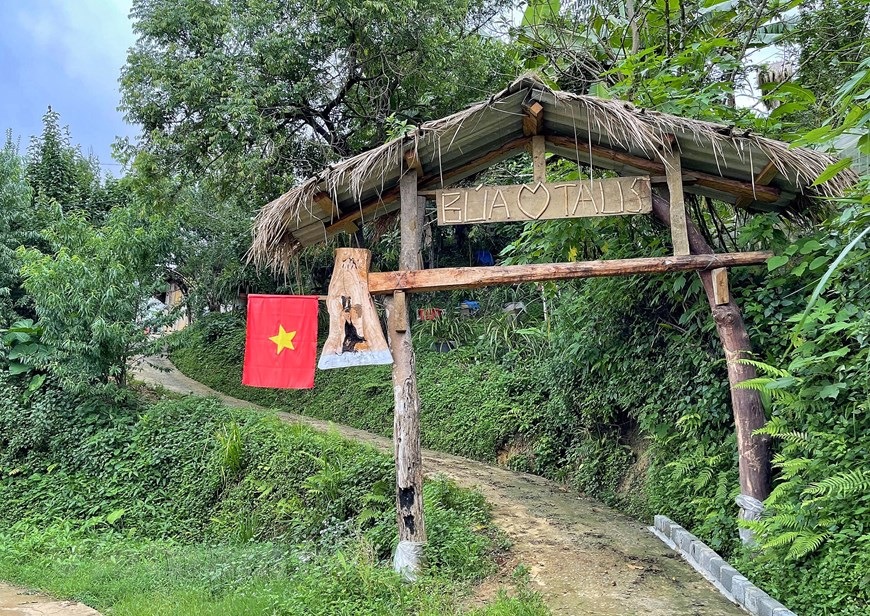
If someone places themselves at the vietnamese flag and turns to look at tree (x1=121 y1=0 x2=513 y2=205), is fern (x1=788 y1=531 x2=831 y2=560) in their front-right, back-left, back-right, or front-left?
back-right

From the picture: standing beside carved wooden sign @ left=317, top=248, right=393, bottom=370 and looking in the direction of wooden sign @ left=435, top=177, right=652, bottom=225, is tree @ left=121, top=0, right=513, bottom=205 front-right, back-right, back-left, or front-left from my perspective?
back-left

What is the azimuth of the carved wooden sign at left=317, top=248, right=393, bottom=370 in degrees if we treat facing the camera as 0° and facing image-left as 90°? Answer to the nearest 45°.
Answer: approximately 0°

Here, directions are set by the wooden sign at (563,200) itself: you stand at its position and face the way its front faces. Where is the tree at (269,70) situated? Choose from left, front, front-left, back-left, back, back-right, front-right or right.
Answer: back-right

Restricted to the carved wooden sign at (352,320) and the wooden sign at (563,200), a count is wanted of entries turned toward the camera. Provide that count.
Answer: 2

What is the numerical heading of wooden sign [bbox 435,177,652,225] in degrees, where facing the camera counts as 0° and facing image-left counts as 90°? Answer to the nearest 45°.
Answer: approximately 0°

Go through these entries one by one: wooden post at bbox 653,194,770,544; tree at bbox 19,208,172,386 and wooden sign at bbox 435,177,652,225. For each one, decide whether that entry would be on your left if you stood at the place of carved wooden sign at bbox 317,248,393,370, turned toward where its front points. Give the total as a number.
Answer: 2

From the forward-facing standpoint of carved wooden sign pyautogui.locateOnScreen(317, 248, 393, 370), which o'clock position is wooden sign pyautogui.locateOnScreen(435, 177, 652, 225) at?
The wooden sign is roughly at 9 o'clock from the carved wooden sign.

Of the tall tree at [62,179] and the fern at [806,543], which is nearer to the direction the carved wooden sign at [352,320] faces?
the fern

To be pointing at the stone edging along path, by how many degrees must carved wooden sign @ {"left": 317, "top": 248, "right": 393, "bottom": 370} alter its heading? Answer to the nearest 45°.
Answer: approximately 90° to its left

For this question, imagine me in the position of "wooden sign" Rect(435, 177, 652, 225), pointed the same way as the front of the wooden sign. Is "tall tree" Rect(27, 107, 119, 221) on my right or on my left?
on my right

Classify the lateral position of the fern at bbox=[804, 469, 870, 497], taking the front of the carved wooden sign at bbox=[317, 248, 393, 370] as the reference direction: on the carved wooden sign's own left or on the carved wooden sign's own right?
on the carved wooden sign's own left
